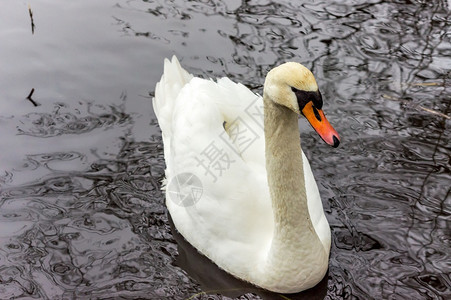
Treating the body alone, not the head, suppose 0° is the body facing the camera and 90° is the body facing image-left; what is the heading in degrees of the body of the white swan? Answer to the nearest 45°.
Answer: approximately 315°
